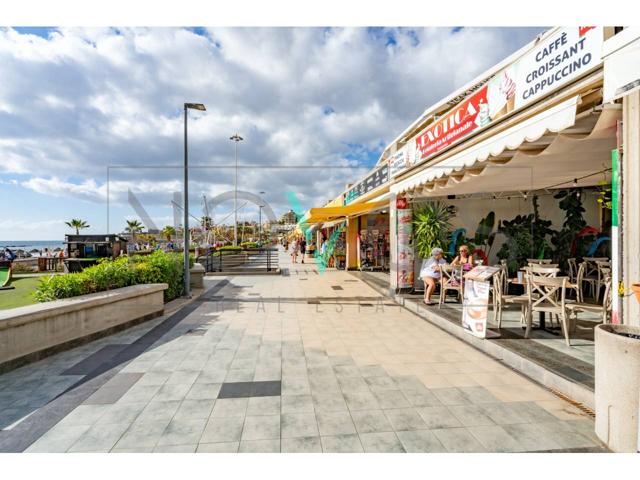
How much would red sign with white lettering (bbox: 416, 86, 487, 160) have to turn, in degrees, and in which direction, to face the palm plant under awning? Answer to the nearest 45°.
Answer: approximately 135° to its right

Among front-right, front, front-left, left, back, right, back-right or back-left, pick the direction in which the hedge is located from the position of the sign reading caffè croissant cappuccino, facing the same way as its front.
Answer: front-right

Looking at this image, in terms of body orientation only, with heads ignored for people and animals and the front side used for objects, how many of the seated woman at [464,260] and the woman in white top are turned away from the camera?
0

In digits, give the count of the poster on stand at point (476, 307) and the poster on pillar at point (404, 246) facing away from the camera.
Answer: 0

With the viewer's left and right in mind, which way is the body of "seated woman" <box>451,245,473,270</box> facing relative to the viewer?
facing the viewer and to the left of the viewer

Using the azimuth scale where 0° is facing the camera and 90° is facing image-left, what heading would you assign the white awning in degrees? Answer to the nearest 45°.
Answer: approximately 45°

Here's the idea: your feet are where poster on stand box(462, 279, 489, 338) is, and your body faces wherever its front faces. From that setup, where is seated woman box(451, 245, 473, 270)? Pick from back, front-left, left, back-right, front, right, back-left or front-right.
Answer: back-right
